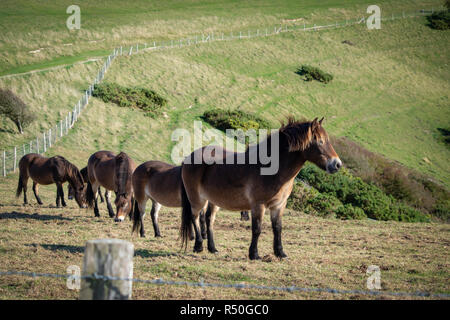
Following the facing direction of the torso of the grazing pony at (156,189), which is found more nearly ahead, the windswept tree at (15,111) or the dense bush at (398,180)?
the dense bush

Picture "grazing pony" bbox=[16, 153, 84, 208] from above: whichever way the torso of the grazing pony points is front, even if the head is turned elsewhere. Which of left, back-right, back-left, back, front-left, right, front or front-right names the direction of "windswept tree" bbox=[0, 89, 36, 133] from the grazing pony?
left

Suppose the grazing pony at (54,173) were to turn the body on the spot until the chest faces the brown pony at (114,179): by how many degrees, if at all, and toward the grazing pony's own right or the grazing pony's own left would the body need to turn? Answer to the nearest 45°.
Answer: approximately 45° to the grazing pony's own right

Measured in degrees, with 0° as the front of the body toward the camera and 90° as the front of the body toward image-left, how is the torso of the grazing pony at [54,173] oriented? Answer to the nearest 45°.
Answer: approximately 270°

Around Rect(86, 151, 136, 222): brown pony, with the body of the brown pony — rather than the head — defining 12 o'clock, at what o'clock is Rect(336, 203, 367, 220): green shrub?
The green shrub is roughly at 10 o'clock from the brown pony.

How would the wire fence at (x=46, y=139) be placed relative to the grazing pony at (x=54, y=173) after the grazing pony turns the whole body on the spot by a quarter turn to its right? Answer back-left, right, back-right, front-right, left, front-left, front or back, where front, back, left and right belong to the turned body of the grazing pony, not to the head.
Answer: back

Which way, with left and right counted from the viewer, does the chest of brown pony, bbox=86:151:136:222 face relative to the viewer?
facing the viewer and to the right of the viewer

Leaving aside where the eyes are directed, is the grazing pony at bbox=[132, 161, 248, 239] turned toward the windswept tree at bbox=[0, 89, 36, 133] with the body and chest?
no

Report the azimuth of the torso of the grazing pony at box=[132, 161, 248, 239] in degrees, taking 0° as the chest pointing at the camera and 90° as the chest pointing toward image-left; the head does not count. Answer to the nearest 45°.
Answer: approximately 270°

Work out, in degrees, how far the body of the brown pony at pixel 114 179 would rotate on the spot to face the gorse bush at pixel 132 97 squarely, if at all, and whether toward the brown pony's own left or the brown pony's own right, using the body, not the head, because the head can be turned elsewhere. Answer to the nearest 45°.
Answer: approximately 135° to the brown pony's own left

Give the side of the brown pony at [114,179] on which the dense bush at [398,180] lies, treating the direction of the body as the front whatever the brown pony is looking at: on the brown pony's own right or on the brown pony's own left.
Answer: on the brown pony's own left

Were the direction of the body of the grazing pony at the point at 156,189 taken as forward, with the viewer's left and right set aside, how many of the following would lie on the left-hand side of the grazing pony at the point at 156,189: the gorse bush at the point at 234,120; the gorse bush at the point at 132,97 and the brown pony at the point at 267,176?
2

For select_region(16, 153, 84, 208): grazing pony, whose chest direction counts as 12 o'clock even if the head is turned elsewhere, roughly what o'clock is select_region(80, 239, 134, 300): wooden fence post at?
The wooden fence post is roughly at 3 o'clock from the grazing pony.

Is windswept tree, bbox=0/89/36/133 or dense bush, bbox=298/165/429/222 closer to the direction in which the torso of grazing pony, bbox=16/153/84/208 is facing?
the dense bush

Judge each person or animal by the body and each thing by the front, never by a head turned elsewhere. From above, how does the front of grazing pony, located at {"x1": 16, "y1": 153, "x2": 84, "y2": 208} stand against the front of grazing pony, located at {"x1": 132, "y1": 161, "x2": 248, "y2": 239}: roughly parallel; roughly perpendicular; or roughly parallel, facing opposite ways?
roughly parallel
